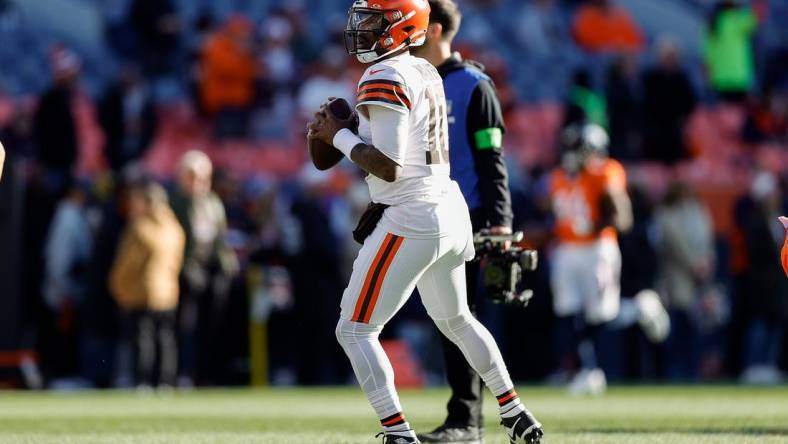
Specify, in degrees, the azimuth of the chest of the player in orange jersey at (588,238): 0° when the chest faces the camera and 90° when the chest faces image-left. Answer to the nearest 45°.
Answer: approximately 45°

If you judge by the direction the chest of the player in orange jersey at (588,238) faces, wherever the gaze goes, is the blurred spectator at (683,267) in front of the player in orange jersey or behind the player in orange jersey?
behind

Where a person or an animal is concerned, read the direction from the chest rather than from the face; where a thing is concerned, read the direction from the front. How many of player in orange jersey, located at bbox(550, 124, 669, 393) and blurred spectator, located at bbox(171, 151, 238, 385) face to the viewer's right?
0

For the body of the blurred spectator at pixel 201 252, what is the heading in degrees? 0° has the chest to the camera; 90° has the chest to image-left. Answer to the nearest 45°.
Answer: approximately 0°

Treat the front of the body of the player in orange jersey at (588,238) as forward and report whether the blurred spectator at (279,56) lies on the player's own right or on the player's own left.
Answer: on the player's own right

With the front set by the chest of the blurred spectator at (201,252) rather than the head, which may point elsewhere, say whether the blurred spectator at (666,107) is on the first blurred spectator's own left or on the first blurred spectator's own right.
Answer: on the first blurred spectator's own left

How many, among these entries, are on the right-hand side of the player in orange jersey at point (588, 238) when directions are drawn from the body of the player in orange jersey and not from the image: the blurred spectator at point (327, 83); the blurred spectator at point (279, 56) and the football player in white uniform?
2

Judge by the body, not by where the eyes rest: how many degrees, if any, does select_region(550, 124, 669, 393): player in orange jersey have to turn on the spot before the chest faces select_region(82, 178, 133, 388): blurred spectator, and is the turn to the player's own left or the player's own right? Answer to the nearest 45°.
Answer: approximately 45° to the player's own right

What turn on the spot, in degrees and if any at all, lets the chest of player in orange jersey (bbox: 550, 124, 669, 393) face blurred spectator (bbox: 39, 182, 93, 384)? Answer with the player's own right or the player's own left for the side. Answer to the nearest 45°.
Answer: approximately 45° to the player's own right
